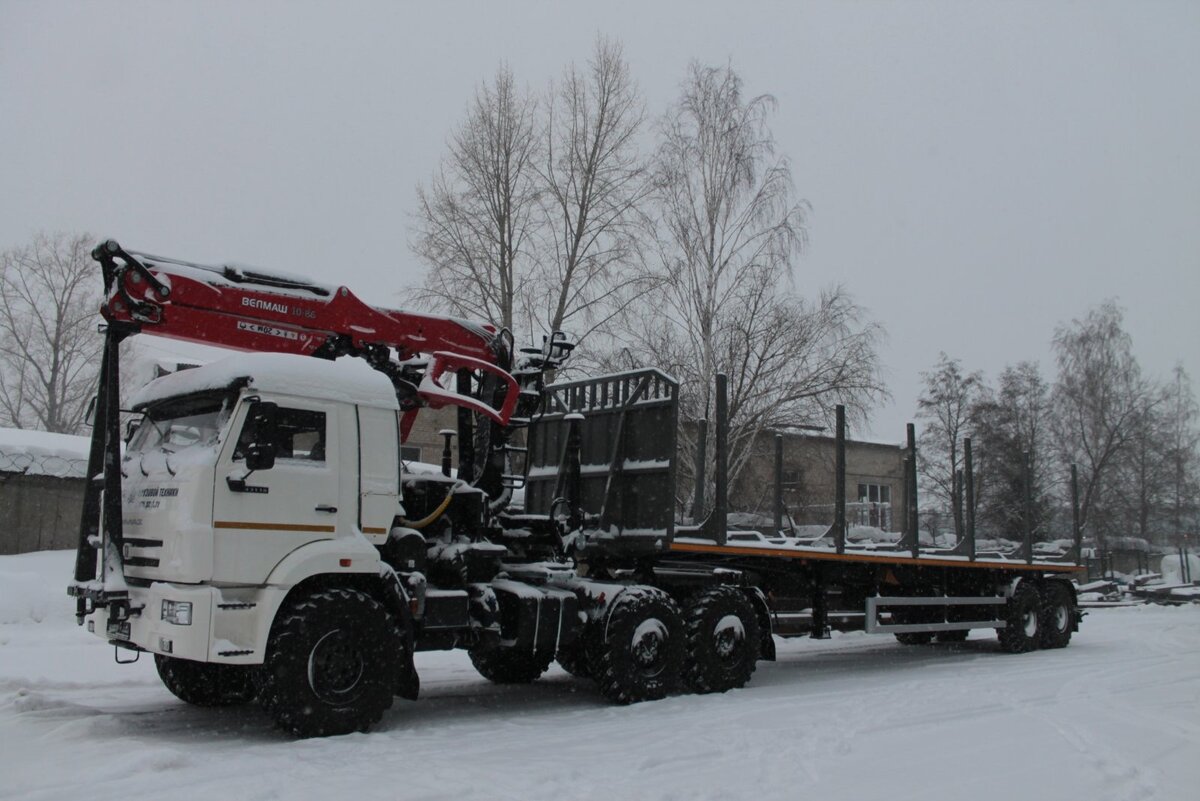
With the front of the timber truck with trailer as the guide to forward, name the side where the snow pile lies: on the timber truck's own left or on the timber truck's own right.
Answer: on the timber truck's own right

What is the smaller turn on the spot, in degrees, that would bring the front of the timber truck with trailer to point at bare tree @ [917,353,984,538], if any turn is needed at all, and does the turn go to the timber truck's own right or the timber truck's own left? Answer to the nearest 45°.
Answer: approximately 180°

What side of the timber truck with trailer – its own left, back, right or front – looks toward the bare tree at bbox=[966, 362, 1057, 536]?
back

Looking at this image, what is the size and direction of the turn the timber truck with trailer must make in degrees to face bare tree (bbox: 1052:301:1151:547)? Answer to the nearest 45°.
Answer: approximately 180°

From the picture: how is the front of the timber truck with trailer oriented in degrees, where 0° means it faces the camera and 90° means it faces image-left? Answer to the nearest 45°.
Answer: approximately 45°
